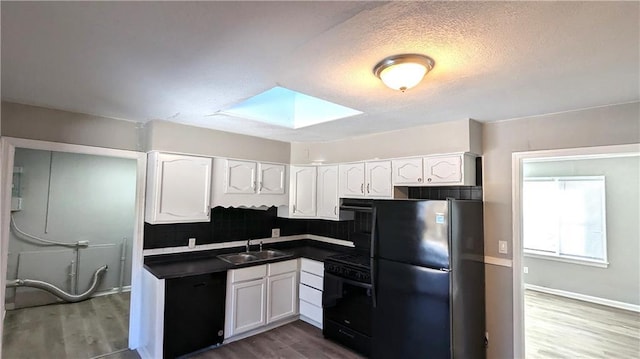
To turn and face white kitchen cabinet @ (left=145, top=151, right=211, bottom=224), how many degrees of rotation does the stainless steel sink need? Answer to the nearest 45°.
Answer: approximately 90° to its right

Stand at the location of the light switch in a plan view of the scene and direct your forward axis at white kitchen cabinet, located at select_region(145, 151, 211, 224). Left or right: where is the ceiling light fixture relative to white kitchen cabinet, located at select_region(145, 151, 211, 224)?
left

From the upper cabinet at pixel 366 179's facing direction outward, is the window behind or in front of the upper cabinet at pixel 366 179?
behind

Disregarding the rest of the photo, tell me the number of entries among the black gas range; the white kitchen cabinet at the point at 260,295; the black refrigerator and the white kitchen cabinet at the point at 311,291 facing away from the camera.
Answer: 0

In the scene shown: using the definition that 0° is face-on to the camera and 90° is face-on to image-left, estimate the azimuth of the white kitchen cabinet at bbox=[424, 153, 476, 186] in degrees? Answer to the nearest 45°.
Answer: approximately 45°

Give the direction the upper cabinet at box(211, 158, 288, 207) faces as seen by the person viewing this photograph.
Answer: facing the viewer and to the right of the viewer

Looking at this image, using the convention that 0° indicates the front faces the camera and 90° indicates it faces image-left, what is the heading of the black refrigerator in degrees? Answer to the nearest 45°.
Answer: approximately 45°

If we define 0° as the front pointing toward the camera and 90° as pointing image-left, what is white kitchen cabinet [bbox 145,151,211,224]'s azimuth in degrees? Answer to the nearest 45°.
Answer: approximately 315°

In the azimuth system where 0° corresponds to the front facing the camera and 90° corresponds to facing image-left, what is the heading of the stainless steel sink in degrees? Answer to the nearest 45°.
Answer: approximately 315°

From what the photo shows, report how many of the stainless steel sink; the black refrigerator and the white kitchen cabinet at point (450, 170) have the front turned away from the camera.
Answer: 0

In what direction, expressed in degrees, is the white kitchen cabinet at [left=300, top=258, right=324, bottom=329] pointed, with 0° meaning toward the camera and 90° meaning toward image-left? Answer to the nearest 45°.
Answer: approximately 45°

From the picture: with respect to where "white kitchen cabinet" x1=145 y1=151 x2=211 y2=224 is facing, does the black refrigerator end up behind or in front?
in front
